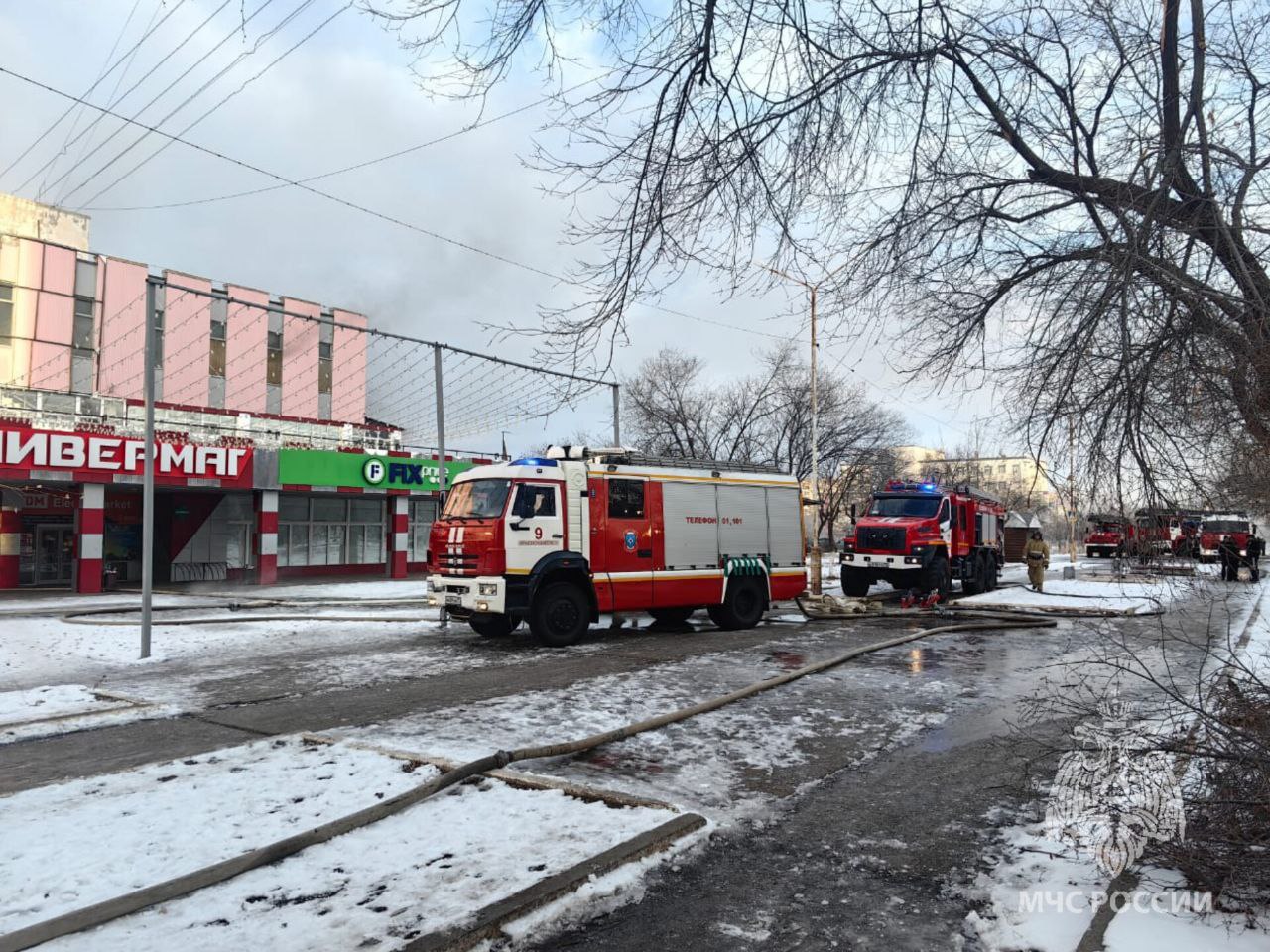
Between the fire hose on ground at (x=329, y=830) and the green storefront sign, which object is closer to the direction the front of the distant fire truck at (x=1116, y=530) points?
the fire hose on ground

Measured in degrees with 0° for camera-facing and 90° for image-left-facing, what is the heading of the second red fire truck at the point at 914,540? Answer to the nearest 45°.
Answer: approximately 45°

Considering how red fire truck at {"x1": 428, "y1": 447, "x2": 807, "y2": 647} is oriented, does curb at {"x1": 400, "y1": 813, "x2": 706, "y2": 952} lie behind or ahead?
ahead

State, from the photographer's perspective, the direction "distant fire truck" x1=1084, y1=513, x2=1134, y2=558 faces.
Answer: facing the viewer and to the left of the viewer

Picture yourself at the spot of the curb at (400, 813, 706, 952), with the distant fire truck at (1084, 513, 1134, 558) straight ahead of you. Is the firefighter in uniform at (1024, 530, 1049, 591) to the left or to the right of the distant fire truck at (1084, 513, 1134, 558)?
left

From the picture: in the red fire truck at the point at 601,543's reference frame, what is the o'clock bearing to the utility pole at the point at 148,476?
The utility pole is roughly at 1 o'clock from the red fire truck.

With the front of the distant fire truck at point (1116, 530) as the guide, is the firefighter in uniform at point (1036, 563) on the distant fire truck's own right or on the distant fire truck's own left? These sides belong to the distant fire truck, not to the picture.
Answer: on the distant fire truck's own right

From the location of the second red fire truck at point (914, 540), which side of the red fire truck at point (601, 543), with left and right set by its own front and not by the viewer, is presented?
back

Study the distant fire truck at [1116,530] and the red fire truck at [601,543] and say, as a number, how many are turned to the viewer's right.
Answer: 0
